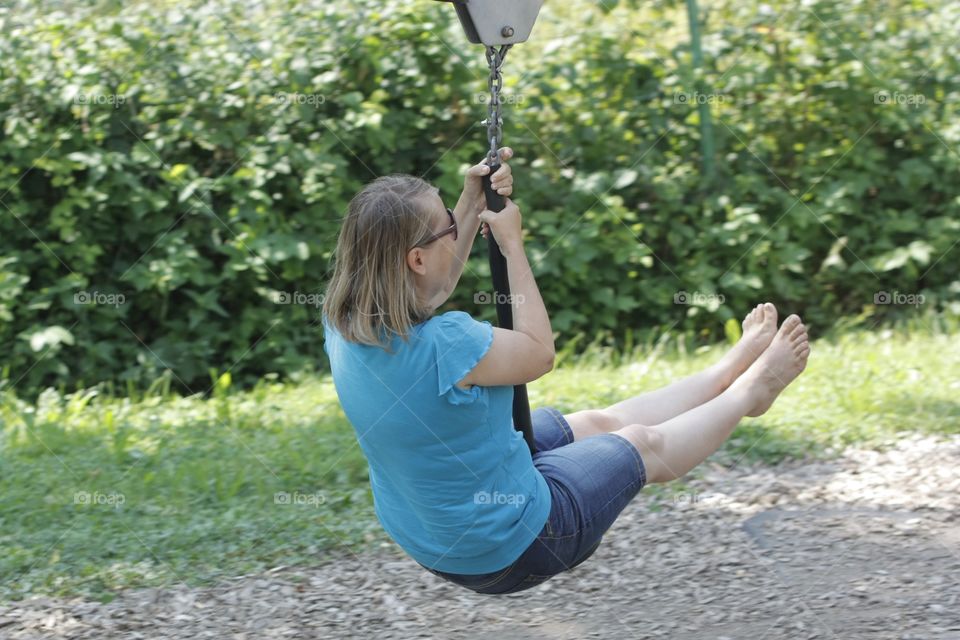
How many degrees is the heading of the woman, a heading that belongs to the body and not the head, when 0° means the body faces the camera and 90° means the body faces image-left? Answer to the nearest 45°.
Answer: approximately 225°

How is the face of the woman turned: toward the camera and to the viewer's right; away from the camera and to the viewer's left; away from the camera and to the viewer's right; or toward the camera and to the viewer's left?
away from the camera and to the viewer's right
